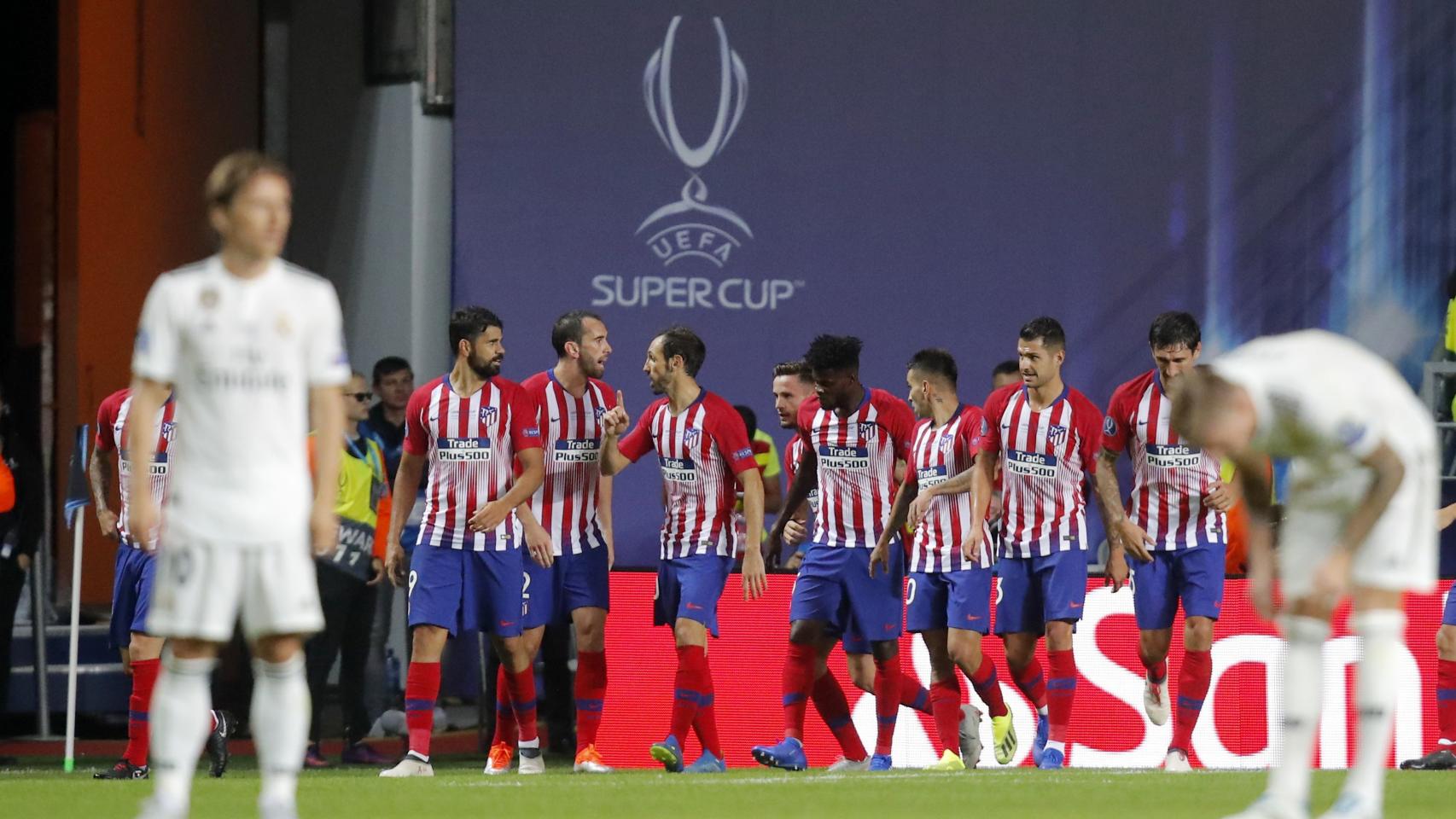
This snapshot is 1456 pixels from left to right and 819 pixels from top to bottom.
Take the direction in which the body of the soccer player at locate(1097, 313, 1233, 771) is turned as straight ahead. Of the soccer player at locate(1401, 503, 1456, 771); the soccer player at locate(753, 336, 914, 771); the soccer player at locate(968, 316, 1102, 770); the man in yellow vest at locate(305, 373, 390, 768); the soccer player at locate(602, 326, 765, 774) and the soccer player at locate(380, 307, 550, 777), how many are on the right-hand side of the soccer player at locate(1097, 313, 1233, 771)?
5

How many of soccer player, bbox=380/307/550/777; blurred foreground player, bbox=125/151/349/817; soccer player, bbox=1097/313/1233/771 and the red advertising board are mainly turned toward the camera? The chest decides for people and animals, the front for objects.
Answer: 4

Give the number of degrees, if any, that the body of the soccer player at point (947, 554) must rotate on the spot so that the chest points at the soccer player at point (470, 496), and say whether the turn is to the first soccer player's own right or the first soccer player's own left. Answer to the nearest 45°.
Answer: approximately 45° to the first soccer player's own right

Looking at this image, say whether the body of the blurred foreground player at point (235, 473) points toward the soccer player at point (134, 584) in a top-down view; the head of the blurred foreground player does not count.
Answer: no

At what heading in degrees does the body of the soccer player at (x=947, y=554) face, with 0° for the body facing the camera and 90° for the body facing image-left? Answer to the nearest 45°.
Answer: approximately 45°

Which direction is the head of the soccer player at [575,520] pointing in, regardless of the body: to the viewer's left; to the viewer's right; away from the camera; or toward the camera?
to the viewer's right

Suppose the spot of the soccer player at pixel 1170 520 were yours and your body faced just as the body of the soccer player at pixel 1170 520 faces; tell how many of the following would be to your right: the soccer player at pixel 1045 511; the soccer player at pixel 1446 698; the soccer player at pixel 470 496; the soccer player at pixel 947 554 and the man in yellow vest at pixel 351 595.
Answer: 4

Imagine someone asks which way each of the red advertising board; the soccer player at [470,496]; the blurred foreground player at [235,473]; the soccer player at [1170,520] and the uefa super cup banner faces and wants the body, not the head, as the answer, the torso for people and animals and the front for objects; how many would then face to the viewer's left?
0

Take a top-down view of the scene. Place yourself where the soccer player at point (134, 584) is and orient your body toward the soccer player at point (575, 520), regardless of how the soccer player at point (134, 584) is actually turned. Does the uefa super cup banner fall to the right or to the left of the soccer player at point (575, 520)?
left

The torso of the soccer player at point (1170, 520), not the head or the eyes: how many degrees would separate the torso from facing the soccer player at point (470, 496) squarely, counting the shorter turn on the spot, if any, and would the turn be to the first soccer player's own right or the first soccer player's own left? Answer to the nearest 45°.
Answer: approximately 90° to the first soccer player's own right

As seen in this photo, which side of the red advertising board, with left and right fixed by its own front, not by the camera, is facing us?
front

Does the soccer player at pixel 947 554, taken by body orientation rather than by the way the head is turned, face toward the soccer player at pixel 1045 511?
no

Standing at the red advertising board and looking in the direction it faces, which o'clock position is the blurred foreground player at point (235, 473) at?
The blurred foreground player is roughly at 1 o'clock from the red advertising board.

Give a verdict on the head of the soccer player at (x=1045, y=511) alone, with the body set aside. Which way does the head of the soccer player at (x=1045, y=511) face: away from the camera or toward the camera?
toward the camera

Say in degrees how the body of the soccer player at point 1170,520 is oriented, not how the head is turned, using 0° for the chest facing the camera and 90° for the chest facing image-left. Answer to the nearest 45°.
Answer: approximately 0°

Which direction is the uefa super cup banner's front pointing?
toward the camera

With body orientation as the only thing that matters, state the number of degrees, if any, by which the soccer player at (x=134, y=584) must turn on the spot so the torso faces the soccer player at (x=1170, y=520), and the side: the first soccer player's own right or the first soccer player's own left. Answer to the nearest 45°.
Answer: approximately 135° to the first soccer player's own left

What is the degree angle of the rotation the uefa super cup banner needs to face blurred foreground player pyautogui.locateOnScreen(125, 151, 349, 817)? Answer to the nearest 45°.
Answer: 0° — it already faces them

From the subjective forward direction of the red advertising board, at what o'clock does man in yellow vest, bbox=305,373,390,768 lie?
The man in yellow vest is roughly at 3 o'clock from the red advertising board.
